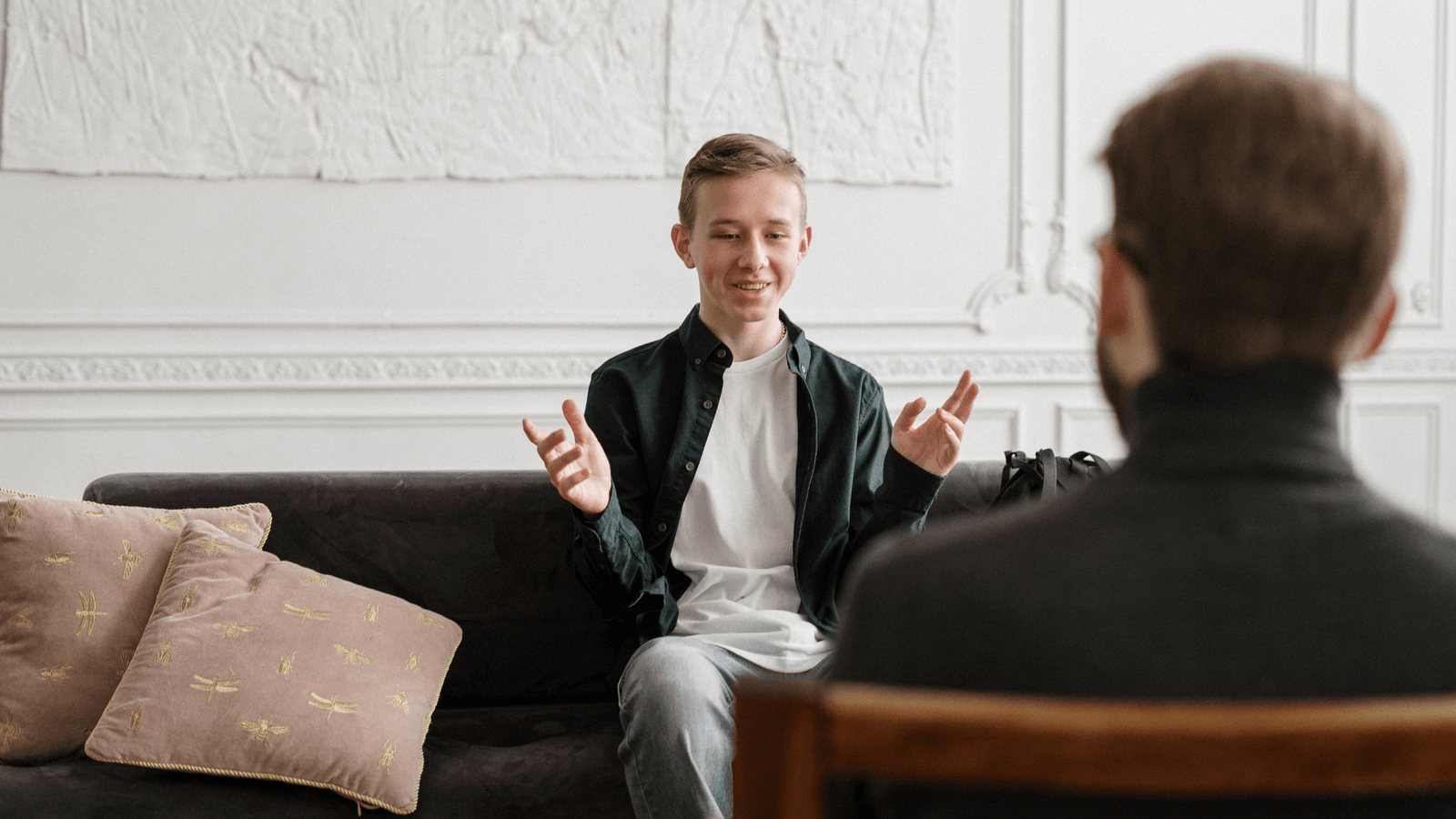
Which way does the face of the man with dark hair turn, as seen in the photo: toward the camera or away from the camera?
away from the camera

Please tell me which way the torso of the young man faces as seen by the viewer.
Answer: toward the camera

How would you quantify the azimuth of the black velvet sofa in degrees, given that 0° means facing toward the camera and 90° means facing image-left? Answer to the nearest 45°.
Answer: approximately 0°

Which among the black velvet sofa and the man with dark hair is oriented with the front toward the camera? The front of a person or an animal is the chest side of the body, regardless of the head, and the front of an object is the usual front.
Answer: the black velvet sofa

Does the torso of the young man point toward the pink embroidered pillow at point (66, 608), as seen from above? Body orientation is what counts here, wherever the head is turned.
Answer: no

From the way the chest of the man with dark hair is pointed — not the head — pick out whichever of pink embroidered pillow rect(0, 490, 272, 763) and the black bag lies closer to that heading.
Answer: the black bag

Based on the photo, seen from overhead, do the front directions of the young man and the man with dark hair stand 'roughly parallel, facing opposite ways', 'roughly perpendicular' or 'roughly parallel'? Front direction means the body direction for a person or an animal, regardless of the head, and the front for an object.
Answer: roughly parallel, facing opposite ways

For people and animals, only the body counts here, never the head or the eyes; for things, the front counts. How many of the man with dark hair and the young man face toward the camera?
1

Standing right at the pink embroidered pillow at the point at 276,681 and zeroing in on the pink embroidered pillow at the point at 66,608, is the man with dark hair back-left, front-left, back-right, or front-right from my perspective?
back-left

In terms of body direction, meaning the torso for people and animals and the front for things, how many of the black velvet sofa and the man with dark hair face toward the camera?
1

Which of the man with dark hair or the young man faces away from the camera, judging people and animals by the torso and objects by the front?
the man with dark hair

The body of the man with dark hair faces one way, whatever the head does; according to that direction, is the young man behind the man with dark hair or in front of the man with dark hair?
in front

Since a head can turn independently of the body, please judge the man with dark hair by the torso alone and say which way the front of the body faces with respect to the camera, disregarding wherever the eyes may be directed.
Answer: away from the camera
